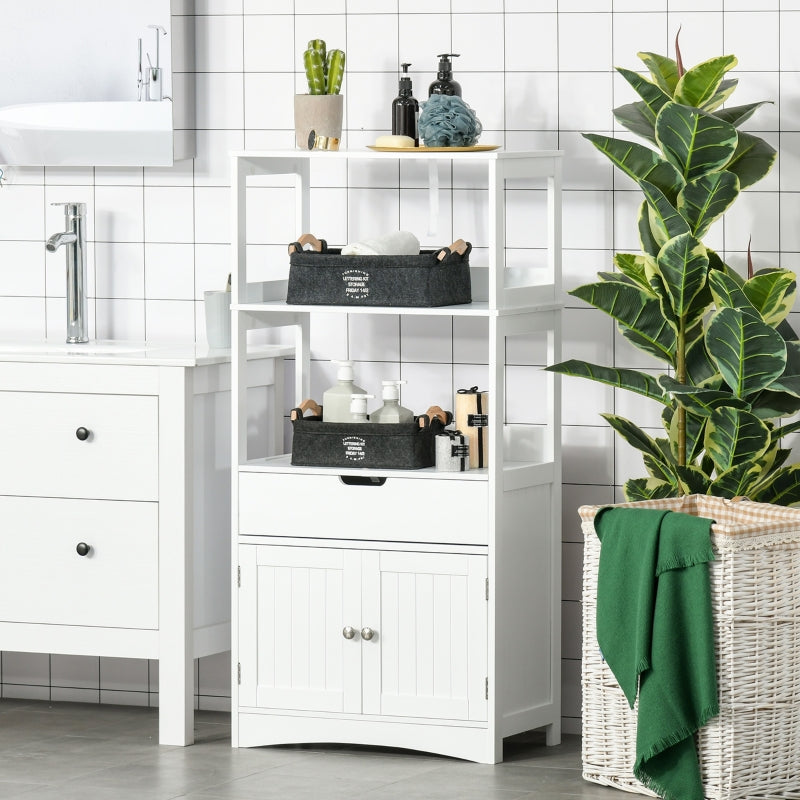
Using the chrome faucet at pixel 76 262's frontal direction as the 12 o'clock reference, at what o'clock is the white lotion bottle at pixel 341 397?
The white lotion bottle is roughly at 9 o'clock from the chrome faucet.

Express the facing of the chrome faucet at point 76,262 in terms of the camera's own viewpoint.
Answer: facing the viewer and to the left of the viewer

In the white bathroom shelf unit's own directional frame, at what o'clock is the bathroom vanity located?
The bathroom vanity is roughly at 2 o'clock from the white bathroom shelf unit.

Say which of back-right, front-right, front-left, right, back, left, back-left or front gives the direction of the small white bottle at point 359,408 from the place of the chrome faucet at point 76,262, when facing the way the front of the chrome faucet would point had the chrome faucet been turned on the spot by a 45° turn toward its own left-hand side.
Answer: front-left

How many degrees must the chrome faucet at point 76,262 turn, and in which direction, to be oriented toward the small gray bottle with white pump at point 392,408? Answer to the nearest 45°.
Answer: approximately 90° to its left

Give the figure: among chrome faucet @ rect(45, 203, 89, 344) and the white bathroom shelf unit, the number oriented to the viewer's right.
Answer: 0
